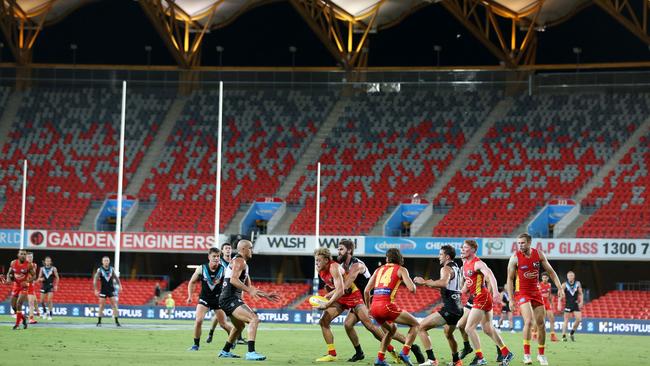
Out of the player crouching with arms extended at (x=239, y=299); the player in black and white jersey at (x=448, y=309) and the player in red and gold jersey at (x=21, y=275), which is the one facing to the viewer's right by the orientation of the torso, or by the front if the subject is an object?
the player crouching with arms extended

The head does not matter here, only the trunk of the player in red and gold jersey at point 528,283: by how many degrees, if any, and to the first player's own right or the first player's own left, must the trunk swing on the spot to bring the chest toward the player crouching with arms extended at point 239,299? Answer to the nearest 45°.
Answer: approximately 90° to the first player's own right

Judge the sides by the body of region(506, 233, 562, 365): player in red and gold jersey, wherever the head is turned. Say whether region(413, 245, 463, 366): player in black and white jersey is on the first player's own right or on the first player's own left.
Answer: on the first player's own right

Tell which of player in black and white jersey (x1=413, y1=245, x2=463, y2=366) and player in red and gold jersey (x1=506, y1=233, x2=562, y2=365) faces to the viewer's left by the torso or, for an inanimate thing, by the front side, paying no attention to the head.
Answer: the player in black and white jersey

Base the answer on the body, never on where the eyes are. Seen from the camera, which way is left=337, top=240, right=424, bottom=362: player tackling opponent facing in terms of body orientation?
to the viewer's left

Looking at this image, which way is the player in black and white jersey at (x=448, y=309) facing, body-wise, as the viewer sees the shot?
to the viewer's left

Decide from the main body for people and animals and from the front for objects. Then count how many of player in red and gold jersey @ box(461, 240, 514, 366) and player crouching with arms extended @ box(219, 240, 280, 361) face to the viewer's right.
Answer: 1

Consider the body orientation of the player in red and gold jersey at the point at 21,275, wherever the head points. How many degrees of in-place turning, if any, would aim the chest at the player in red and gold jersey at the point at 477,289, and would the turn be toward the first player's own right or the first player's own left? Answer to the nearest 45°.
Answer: approximately 45° to the first player's own left

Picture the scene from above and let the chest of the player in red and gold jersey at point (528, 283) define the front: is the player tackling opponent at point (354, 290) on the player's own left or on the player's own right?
on the player's own right

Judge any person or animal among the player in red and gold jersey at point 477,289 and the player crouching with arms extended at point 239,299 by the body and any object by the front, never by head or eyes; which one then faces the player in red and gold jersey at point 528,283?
the player crouching with arms extended

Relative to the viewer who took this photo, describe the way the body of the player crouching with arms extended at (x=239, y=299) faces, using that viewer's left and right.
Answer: facing to the right of the viewer

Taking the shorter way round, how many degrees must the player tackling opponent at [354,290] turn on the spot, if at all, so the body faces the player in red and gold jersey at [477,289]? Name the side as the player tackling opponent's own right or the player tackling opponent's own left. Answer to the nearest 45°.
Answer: approximately 180°

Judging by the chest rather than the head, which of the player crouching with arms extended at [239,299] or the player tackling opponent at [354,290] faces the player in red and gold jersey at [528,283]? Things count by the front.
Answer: the player crouching with arms extended at [239,299]
